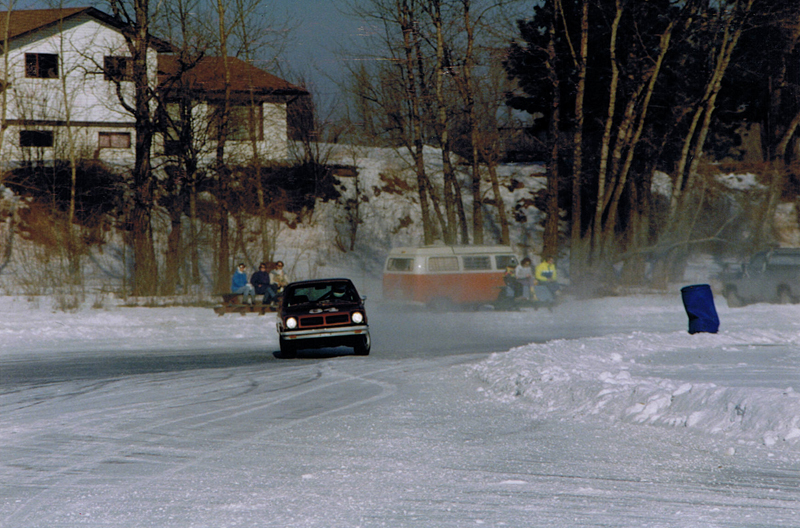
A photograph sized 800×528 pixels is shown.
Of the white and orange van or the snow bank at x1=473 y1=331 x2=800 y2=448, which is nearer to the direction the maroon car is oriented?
the snow bank

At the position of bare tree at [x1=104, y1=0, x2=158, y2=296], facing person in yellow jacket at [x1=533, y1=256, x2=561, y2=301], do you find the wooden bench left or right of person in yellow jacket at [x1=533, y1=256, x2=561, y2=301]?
right

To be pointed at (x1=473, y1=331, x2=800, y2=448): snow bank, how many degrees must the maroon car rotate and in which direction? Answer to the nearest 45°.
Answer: approximately 45° to its left

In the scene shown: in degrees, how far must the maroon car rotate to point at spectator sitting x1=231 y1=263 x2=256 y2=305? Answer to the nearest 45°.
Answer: approximately 180°

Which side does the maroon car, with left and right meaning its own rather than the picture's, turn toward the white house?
back

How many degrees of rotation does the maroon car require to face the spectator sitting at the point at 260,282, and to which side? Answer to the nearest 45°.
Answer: approximately 180°

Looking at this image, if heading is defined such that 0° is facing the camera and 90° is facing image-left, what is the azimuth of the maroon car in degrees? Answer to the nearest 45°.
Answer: approximately 0°

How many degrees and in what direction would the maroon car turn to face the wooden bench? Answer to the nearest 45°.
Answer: approximately 180°

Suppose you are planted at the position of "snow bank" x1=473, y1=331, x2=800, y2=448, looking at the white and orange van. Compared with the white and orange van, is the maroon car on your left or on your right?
left

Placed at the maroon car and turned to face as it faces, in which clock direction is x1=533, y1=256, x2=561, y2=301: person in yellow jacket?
The person in yellow jacket is roughly at 7 o'clock from the maroon car.
